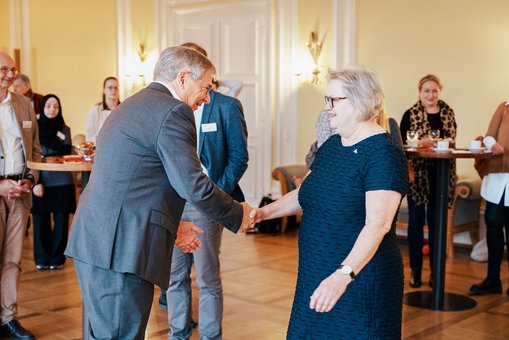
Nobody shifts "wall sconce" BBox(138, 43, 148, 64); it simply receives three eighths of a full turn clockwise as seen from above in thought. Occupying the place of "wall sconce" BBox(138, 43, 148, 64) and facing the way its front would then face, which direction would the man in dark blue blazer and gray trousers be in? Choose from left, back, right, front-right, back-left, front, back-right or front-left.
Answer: back-left

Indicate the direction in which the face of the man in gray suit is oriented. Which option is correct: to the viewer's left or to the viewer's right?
to the viewer's right

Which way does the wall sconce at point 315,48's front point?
toward the camera

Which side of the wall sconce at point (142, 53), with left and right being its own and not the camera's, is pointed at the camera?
front

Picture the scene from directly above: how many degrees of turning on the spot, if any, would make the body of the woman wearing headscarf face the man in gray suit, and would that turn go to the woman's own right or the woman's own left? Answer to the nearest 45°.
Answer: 0° — they already face them

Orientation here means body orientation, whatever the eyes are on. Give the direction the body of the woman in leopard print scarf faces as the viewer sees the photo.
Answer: toward the camera

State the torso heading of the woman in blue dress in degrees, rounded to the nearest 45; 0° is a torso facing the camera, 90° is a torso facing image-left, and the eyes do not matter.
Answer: approximately 45°

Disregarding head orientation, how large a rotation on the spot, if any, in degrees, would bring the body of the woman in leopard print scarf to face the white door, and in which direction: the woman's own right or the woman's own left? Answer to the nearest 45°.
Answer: approximately 135° to the woman's own right

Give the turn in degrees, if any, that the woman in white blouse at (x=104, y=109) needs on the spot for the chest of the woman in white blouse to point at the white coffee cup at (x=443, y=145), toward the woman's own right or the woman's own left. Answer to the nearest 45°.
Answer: approximately 45° to the woman's own left

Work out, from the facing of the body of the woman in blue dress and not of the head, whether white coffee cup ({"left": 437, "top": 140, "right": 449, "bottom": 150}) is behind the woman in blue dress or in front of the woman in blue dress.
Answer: behind

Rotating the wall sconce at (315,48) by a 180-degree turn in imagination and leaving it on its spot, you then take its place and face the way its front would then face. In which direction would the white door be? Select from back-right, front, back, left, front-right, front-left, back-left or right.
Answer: front-left

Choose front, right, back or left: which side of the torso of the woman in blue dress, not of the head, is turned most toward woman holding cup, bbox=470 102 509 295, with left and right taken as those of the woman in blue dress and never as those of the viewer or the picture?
back
